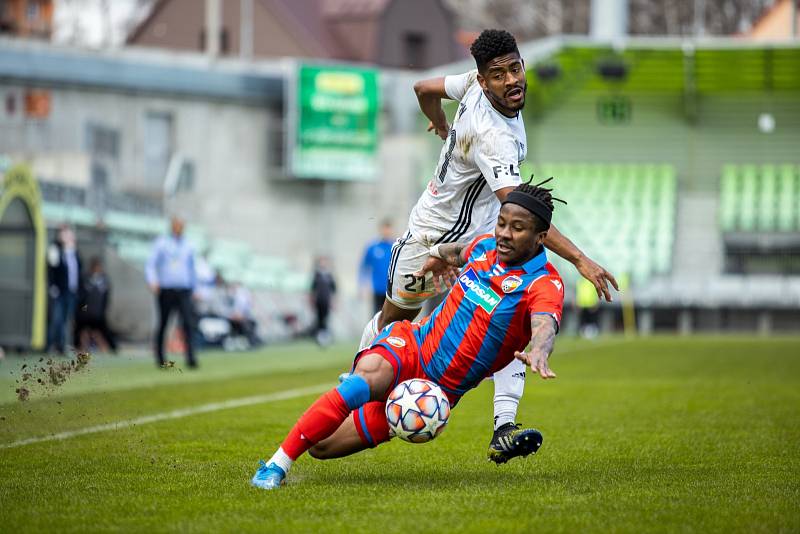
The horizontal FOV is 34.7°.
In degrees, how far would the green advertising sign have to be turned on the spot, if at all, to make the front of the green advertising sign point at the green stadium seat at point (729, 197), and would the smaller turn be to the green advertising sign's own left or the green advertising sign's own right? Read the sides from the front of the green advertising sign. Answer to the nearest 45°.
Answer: approximately 90° to the green advertising sign's own left

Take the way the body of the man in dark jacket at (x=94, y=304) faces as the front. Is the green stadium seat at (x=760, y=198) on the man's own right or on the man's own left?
on the man's own left

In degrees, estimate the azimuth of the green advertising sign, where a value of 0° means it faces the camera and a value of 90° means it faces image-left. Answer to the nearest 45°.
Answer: approximately 0°

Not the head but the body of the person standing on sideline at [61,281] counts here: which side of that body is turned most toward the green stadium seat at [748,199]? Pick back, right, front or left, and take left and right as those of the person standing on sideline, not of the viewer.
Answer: left

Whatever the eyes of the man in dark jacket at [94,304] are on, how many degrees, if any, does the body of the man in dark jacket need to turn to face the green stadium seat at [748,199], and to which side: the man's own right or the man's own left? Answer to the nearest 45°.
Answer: approximately 135° to the man's own left
